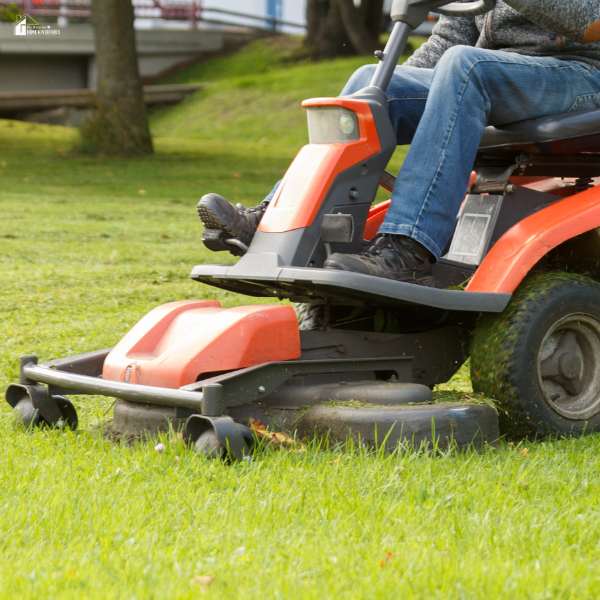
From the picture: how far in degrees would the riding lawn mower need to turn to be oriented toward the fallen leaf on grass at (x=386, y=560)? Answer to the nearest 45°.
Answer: approximately 45° to its left

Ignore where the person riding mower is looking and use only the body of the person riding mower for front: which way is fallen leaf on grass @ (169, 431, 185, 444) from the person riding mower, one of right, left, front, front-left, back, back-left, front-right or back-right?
front

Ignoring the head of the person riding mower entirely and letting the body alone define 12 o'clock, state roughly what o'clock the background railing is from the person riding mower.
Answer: The background railing is roughly at 4 o'clock from the person riding mower.

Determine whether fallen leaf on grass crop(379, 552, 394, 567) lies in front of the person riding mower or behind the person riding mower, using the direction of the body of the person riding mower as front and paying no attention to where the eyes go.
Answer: in front

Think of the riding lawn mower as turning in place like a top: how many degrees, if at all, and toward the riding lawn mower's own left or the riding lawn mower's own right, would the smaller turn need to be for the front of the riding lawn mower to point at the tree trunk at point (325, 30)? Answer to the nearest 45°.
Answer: approximately 135° to the riding lawn mower's own right

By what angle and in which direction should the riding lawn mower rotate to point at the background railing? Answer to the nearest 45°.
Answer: approximately 135° to its right

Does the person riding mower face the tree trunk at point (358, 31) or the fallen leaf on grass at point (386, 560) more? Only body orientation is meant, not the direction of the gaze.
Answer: the fallen leaf on grass

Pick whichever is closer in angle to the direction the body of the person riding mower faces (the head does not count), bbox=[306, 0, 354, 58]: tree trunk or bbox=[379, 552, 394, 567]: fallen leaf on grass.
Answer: the fallen leaf on grass
